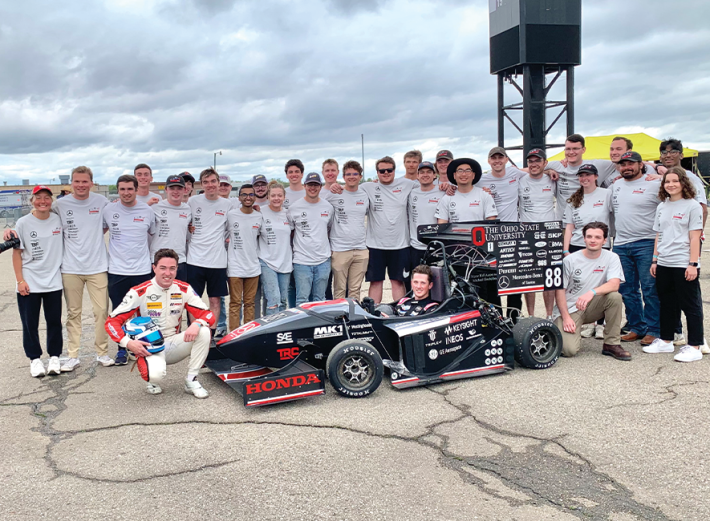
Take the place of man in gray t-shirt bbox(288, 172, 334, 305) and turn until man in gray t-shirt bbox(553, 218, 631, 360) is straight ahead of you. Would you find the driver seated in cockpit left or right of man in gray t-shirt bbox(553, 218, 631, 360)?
right

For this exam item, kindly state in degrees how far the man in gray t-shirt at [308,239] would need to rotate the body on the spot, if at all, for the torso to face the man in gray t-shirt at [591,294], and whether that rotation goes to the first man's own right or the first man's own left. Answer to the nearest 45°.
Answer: approximately 90° to the first man's own left

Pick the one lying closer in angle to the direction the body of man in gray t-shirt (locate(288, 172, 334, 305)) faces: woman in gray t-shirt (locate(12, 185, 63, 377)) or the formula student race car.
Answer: the formula student race car

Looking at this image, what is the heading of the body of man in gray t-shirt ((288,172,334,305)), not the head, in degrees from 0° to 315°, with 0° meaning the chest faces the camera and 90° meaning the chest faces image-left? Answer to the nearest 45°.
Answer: approximately 0°

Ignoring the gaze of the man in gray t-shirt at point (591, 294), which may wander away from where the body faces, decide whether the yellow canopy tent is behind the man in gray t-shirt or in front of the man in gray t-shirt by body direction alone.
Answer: behind
